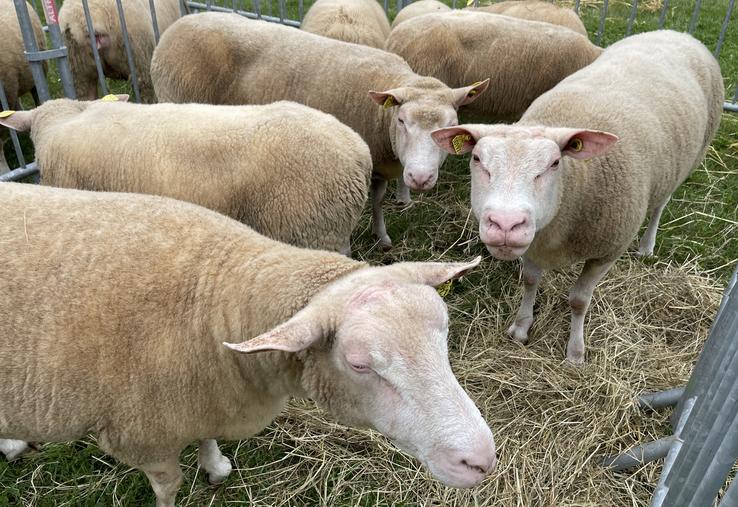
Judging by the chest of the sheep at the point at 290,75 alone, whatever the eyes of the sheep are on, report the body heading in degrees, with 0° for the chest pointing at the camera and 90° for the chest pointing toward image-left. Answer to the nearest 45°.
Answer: approximately 315°

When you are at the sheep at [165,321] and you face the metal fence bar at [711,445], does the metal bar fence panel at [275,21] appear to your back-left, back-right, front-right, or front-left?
back-left

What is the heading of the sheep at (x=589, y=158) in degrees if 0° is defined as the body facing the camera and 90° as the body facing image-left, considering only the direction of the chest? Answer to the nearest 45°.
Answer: approximately 45°

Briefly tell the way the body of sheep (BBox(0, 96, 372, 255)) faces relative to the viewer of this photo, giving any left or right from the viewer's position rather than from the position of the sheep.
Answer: facing to the left of the viewer

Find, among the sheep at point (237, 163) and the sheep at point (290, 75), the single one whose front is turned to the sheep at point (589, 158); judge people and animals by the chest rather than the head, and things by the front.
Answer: the sheep at point (290, 75)

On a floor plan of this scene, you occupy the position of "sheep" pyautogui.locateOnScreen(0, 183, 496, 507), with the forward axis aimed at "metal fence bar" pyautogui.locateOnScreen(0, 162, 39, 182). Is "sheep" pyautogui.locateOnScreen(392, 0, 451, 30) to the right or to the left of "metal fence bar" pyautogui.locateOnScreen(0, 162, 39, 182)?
right

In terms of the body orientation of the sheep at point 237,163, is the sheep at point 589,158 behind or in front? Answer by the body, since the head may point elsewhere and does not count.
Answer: behind

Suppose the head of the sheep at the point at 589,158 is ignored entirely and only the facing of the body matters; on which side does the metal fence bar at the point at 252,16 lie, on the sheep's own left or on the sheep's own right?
on the sheep's own right
